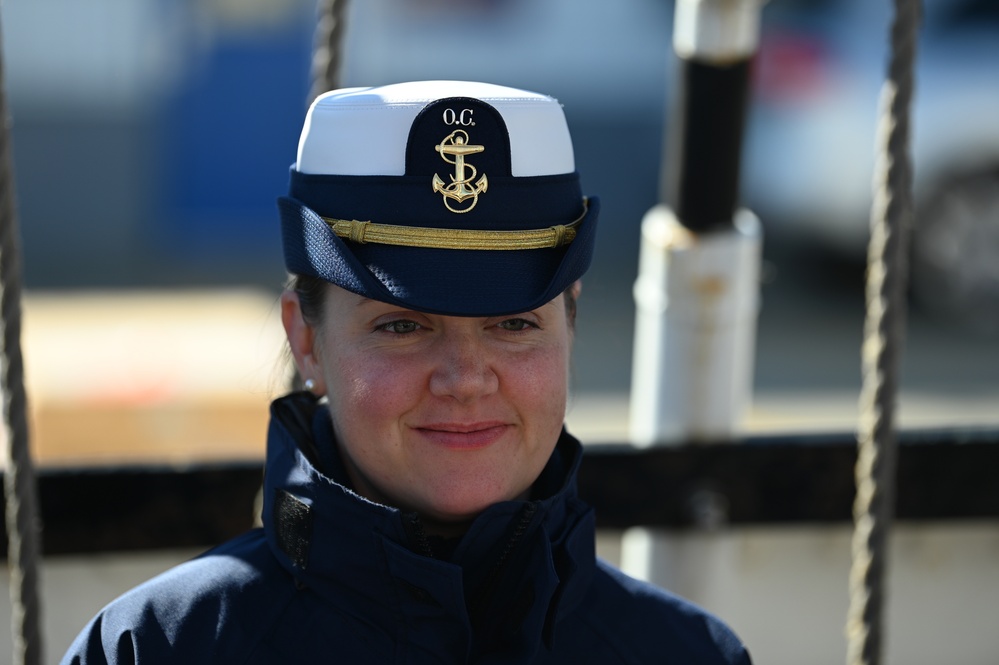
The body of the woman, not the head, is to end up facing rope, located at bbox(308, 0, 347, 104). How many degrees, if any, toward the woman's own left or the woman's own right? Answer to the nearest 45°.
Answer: approximately 180°

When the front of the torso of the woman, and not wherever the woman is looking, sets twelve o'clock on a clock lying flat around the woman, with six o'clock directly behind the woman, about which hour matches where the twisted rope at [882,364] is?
The twisted rope is roughly at 8 o'clock from the woman.

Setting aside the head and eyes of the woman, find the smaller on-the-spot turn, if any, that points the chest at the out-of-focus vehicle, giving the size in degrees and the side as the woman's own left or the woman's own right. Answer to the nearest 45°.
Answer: approximately 135° to the woman's own left

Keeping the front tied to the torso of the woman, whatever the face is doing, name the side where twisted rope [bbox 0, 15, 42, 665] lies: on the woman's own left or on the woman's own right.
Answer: on the woman's own right

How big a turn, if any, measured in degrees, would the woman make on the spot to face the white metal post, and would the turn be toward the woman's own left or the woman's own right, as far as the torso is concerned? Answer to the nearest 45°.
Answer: approximately 135° to the woman's own left

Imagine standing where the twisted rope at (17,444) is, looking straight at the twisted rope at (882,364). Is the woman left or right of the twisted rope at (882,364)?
right

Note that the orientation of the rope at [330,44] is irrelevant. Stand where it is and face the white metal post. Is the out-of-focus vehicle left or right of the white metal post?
left

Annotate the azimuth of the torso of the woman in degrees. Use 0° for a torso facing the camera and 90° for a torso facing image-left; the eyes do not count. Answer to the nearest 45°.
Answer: approximately 0°
